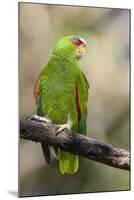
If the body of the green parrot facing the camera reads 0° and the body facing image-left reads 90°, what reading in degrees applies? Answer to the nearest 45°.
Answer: approximately 0°
